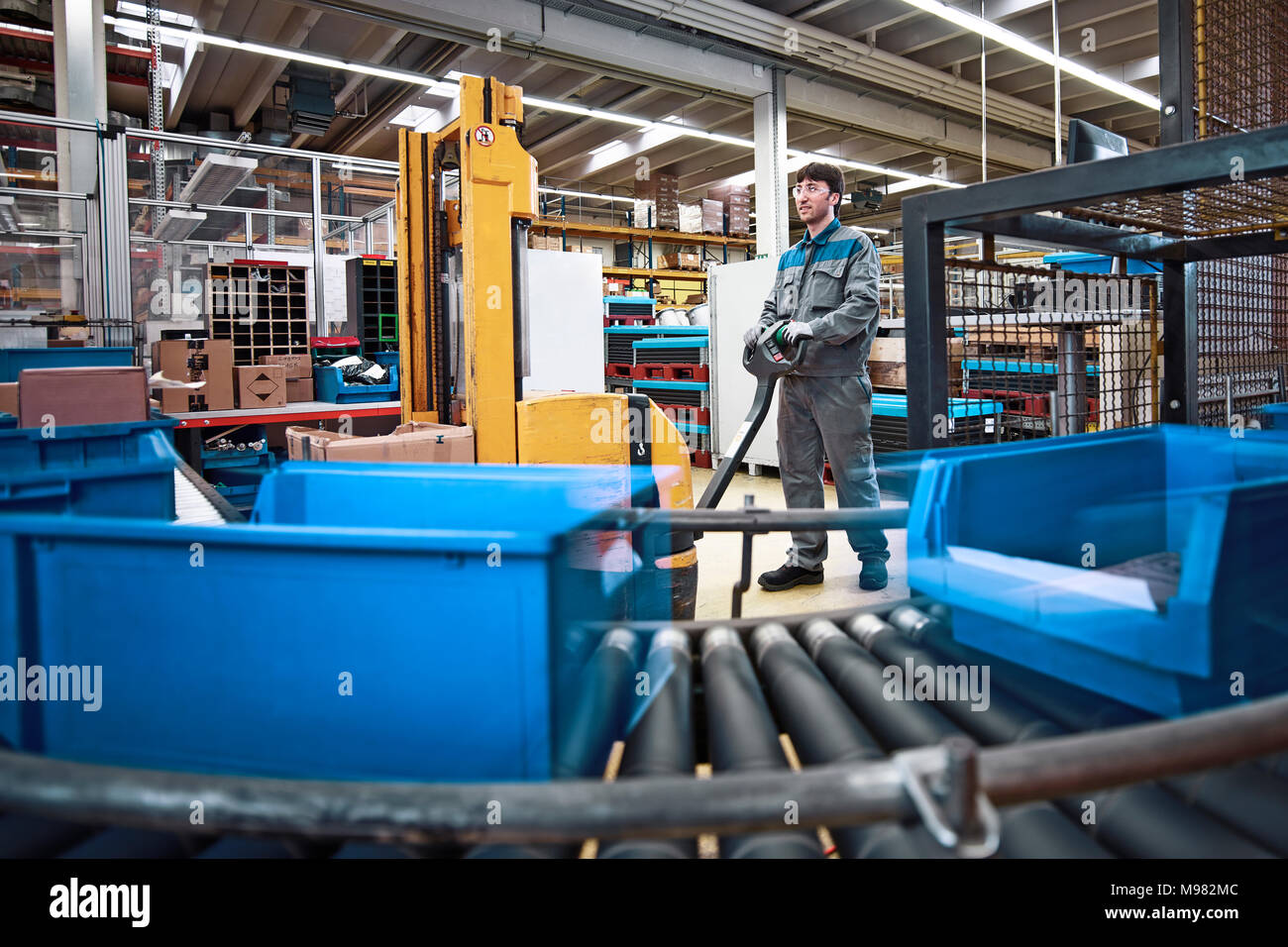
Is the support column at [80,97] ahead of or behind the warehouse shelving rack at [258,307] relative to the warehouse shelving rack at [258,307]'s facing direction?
behind

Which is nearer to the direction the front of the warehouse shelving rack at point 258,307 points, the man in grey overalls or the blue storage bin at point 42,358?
the man in grey overalls

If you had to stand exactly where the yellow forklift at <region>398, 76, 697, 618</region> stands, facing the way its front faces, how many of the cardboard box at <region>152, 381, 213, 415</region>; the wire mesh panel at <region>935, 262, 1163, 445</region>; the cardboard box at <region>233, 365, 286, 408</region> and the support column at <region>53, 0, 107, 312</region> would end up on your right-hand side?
3

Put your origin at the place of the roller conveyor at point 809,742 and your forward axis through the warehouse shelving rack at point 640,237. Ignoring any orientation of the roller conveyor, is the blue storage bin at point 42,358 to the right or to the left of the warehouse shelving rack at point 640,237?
left

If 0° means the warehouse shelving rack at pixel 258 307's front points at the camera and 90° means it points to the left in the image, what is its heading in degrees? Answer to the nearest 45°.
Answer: approximately 0°

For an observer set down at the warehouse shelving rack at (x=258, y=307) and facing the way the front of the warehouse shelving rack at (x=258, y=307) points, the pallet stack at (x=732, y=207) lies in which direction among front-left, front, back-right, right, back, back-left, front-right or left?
back-left

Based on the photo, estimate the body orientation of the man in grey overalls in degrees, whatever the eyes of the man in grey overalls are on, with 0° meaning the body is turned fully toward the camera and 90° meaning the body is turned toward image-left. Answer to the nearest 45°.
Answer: approximately 45°
